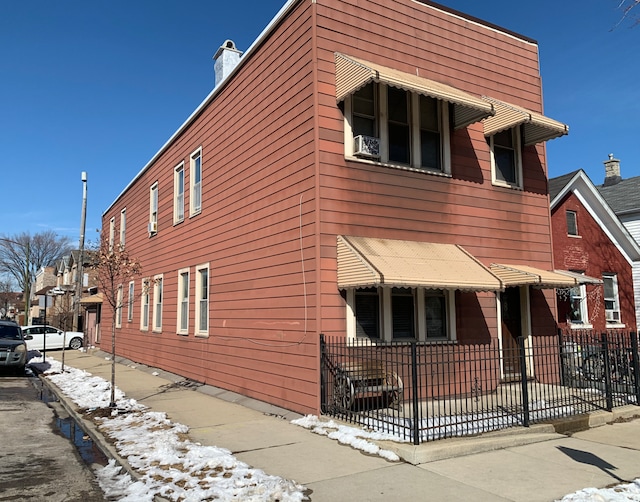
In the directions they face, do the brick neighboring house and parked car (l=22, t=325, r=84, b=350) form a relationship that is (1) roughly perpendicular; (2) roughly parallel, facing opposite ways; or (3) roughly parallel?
roughly perpendicular

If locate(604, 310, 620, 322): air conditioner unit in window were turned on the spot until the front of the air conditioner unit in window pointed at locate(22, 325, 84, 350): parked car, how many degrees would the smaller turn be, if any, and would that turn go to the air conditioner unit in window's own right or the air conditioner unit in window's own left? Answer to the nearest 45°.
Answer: approximately 135° to the air conditioner unit in window's own right

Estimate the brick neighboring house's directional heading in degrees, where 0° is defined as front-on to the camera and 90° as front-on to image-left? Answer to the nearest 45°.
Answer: approximately 315°

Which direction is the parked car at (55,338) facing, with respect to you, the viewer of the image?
facing to the right of the viewer

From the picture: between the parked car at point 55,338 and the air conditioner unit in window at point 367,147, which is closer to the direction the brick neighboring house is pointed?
the air conditioner unit in window

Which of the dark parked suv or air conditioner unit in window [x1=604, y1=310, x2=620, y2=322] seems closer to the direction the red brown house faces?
the air conditioner unit in window

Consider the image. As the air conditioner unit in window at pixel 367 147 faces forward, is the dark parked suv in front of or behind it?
behind

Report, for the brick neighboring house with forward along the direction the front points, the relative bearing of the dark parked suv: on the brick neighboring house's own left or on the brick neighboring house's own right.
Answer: on the brick neighboring house's own right

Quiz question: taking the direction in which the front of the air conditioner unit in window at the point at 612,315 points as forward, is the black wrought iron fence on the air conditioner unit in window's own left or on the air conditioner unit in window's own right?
on the air conditioner unit in window's own right
